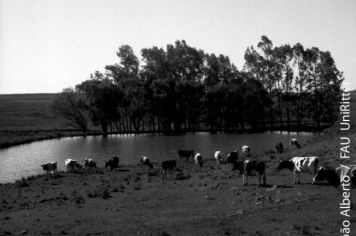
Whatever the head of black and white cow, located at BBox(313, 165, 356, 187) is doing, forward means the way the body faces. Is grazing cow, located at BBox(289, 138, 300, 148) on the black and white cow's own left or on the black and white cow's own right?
on the black and white cow's own right

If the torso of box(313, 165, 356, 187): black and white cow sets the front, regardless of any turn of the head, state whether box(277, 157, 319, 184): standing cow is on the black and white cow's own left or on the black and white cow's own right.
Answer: on the black and white cow's own right

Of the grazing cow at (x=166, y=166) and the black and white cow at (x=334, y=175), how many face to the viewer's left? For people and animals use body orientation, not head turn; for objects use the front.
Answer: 1

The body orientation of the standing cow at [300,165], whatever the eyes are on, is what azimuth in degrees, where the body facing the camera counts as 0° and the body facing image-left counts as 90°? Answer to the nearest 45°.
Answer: approximately 90°

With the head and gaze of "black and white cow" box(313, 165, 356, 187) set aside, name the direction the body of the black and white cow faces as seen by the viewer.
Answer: to the viewer's left

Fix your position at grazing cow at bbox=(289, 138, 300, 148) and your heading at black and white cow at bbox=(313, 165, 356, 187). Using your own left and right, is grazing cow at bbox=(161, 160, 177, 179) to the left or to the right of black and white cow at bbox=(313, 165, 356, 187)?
right

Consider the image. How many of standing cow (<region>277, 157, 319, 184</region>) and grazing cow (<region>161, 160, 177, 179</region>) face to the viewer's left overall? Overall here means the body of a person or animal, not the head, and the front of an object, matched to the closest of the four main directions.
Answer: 1
